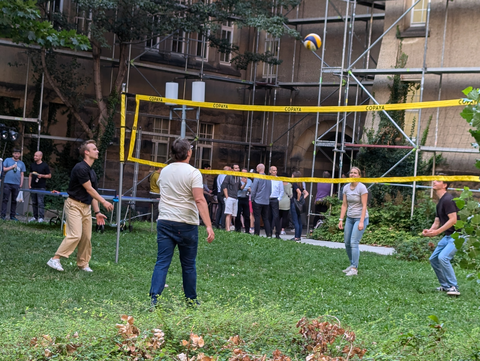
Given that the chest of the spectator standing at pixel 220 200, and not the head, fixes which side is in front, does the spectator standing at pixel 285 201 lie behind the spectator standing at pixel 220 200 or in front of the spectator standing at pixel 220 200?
in front

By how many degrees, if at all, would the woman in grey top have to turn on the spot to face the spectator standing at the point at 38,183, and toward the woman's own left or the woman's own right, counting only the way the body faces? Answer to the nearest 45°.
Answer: approximately 90° to the woman's own right

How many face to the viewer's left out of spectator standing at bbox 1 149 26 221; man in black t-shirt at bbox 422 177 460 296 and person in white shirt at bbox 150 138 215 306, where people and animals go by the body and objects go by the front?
1

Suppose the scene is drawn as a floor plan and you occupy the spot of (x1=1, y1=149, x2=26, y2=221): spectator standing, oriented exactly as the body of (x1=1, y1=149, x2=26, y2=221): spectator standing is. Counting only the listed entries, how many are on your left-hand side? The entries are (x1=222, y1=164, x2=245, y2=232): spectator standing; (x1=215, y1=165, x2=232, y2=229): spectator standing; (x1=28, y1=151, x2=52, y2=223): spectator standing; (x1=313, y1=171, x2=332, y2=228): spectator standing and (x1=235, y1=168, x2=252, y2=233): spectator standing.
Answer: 5

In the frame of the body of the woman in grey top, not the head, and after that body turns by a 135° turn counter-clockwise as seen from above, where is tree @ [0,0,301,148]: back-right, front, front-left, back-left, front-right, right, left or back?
back-left

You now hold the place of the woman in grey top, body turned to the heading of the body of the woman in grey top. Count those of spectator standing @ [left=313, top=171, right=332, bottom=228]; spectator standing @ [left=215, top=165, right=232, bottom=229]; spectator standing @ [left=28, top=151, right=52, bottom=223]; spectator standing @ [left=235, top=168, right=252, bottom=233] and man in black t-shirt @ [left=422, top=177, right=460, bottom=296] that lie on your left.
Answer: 1

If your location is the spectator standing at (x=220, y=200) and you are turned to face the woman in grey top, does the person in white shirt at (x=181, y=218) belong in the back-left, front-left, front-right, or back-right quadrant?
front-right

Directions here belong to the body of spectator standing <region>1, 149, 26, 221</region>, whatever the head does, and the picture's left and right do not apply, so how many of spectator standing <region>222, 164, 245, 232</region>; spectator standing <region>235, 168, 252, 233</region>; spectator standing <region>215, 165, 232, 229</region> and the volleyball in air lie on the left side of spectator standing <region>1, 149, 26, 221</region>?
4

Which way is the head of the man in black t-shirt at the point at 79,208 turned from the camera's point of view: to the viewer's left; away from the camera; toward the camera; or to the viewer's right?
to the viewer's right

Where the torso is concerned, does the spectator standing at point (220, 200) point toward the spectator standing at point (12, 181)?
no

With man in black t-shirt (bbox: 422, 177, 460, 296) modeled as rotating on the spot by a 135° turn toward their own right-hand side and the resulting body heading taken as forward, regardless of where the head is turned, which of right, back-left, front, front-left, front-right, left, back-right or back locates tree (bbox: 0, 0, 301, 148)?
left

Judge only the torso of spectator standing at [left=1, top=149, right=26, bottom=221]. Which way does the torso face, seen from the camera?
toward the camera

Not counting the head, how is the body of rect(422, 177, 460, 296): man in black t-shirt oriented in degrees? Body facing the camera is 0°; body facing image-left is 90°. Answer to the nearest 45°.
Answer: approximately 90°

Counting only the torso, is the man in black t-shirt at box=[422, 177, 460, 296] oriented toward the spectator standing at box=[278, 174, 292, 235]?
no

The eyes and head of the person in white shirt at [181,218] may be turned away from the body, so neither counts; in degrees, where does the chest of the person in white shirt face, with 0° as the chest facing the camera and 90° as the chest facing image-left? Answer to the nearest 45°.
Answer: approximately 225°

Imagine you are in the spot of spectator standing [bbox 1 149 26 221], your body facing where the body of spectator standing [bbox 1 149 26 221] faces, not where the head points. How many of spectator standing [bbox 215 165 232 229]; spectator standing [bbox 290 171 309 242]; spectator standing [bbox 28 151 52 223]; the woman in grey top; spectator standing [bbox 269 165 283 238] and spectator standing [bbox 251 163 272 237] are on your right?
0
